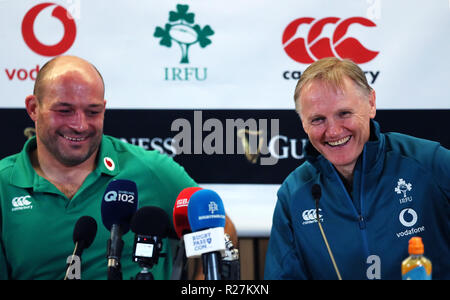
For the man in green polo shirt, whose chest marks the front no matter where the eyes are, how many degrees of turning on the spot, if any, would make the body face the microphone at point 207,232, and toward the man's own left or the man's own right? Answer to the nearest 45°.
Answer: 0° — they already face it

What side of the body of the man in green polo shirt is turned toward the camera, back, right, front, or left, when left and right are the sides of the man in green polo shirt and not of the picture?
front

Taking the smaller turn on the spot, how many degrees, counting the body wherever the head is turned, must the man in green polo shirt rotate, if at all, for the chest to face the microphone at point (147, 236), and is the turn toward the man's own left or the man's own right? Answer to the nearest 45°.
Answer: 0° — they already face it

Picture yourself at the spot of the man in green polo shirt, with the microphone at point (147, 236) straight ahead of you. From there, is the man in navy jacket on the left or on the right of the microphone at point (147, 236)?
left

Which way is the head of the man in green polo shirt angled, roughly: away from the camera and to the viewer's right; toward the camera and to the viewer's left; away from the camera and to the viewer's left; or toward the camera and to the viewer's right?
toward the camera and to the viewer's right

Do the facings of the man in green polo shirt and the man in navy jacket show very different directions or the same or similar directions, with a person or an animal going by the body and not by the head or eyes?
same or similar directions

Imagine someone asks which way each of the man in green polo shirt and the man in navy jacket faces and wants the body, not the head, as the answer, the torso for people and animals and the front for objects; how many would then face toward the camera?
2

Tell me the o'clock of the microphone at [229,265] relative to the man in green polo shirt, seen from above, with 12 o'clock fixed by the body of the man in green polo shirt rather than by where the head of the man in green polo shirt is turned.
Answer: The microphone is roughly at 11 o'clock from the man in green polo shirt.

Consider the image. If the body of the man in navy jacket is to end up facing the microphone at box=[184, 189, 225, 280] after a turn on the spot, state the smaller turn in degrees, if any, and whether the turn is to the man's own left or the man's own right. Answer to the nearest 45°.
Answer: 0° — they already face it
